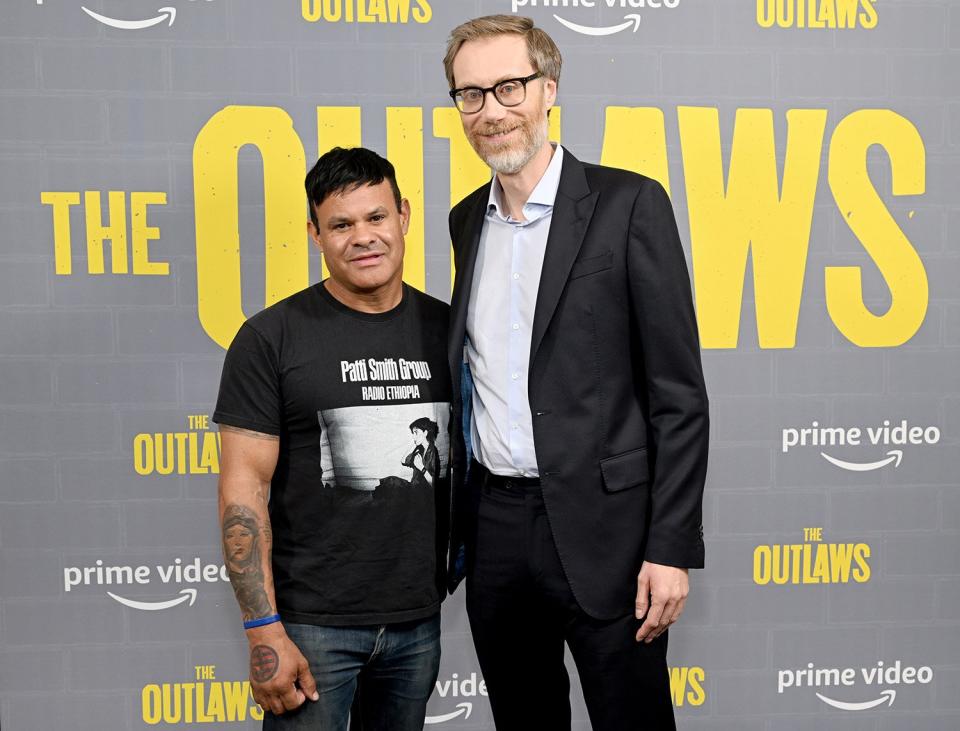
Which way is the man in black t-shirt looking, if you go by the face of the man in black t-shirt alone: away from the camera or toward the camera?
toward the camera

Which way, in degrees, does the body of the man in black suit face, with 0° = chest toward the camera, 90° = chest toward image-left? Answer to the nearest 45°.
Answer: approximately 45°
